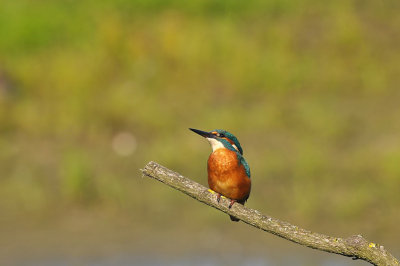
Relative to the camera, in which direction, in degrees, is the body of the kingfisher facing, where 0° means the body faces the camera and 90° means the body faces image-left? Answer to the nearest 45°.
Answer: approximately 45°
